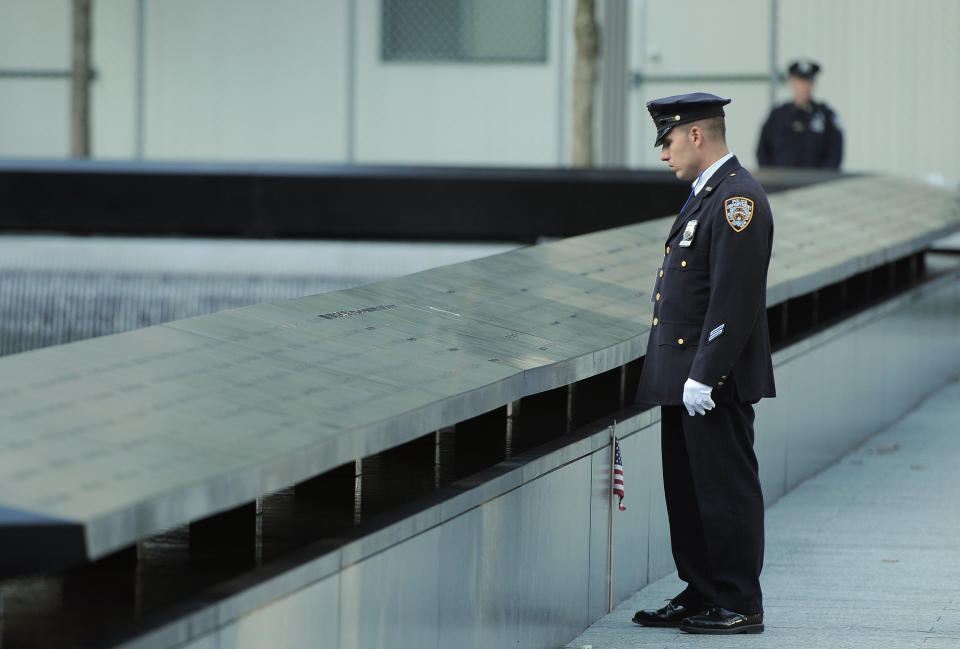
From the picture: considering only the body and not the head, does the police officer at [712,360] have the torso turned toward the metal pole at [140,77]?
no

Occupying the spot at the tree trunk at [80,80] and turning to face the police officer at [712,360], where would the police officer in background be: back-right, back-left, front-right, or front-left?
front-left

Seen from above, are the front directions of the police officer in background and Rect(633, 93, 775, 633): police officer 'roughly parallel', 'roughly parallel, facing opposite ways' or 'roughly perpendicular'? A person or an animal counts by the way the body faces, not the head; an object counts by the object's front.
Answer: roughly perpendicular

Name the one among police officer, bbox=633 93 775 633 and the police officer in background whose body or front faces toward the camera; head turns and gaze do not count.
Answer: the police officer in background

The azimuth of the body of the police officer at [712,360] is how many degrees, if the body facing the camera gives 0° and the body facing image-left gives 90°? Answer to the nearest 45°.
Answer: approximately 90°

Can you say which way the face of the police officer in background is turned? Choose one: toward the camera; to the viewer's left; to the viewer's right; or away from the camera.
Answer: toward the camera

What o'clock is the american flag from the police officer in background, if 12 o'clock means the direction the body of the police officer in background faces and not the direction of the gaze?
The american flag is roughly at 12 o'clock from the police officer in background.

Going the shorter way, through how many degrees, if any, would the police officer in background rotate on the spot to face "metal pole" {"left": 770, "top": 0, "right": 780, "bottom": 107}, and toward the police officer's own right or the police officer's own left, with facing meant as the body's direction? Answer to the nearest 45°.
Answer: approximately 180°

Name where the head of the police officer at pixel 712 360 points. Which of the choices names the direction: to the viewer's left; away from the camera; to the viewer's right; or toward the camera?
to the viewer's left

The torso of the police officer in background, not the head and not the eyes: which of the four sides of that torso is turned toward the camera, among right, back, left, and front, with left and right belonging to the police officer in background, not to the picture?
front

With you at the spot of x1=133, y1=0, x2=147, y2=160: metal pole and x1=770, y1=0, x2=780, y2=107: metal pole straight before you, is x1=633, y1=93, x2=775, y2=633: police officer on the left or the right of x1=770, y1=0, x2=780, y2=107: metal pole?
right

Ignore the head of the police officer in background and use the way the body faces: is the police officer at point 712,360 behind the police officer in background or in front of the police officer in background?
in front

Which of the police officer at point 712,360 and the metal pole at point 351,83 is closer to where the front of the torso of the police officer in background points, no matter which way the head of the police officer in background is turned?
the police officer
